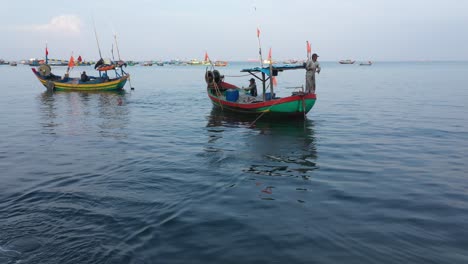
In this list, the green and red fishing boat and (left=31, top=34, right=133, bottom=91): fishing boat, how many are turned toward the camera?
0

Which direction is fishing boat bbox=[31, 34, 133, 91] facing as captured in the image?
to the viewer's left

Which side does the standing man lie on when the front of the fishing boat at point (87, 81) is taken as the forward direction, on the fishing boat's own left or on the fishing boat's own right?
on the fishing boat's own left

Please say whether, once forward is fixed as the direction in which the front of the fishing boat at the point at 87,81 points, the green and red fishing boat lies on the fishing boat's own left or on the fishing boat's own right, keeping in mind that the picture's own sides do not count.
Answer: on the fishing boat's own left
